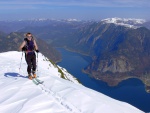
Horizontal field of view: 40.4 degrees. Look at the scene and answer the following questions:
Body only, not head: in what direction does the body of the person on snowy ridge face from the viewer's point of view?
toward the camera

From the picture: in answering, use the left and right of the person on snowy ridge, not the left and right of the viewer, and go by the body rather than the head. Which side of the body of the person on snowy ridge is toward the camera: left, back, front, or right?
front
